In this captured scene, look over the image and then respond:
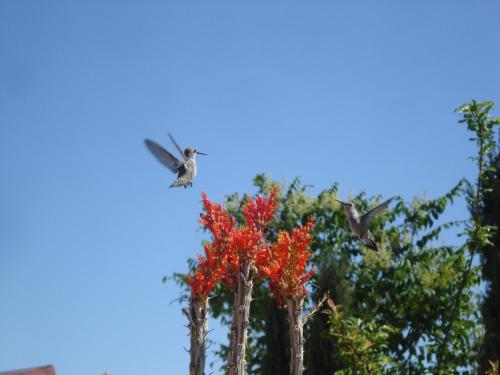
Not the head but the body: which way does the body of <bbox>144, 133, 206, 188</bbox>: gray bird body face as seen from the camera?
to the viewer's right

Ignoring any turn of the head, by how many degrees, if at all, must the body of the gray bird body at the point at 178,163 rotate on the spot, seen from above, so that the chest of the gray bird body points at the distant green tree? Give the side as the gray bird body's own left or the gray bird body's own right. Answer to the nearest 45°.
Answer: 0° — it already faces it

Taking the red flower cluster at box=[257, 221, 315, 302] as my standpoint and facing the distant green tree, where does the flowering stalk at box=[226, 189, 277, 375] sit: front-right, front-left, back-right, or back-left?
back-left
